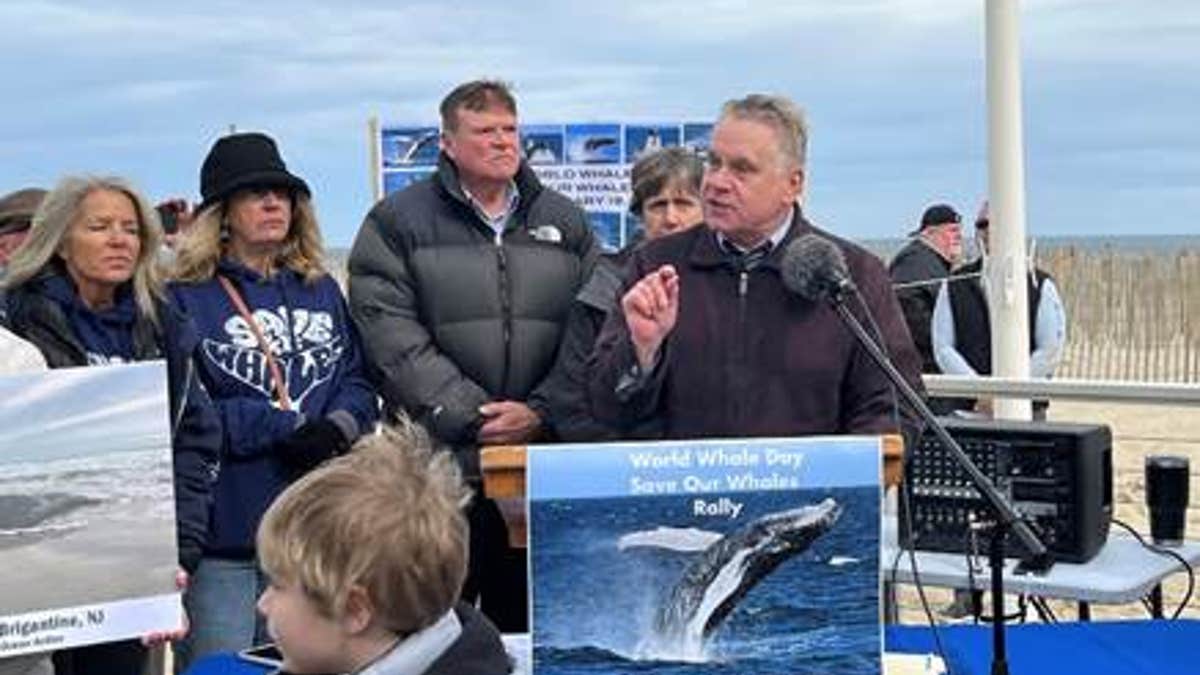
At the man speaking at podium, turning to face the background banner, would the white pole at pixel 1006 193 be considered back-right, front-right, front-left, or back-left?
front-right

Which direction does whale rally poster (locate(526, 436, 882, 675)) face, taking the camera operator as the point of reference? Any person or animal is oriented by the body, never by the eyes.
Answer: facing the viewer

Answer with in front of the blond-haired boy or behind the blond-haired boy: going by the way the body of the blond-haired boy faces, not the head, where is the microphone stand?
behind

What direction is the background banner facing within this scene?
toward the camera

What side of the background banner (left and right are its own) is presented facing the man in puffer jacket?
front

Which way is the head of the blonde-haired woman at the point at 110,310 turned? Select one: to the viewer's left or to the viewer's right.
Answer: to the viewer's right

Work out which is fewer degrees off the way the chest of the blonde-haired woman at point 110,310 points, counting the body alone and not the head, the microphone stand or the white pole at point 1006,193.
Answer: the microphone stand

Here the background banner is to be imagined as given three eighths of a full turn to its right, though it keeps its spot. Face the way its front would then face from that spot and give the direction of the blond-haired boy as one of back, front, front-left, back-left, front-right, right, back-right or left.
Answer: back-left

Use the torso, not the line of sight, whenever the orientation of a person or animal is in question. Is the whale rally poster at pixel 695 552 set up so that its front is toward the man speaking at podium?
no

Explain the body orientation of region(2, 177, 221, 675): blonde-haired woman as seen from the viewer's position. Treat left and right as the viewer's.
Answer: facing the viewer and to the right of the viewer

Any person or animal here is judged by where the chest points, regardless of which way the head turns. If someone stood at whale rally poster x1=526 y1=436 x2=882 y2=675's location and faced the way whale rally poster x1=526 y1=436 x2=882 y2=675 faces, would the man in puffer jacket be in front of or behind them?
behind

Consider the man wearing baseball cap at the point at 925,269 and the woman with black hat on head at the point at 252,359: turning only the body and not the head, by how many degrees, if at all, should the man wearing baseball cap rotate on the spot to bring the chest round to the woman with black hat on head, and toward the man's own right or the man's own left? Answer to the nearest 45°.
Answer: approximately 90° to the man's own right

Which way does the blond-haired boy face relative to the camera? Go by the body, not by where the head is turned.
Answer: to the viewer's left

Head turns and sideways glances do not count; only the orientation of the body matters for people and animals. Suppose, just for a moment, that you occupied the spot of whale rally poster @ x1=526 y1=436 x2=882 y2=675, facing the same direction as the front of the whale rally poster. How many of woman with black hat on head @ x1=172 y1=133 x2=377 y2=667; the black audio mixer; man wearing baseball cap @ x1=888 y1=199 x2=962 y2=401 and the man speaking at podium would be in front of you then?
0
